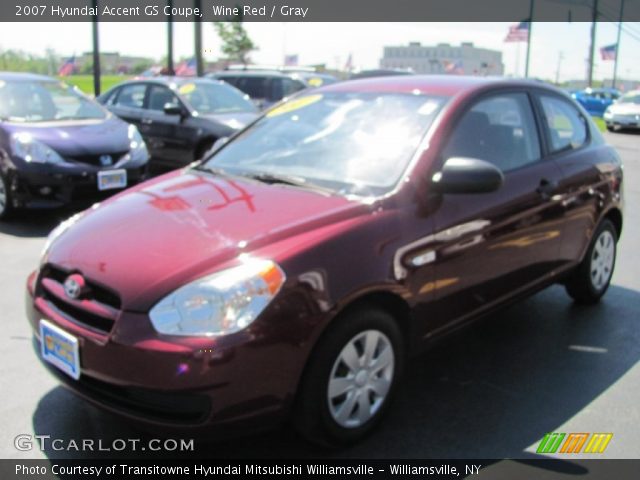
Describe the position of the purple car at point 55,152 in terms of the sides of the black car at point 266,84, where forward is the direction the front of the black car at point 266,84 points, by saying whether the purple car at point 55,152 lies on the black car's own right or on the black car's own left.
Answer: on the black car's own right

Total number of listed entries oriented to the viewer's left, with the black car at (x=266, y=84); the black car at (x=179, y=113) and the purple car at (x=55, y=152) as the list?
0

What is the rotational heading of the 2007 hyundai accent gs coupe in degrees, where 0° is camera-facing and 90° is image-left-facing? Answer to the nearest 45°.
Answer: approximately 45°

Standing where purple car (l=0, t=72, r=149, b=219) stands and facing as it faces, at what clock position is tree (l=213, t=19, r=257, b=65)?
The tree is roughly at 8 o'clock from the purple car.

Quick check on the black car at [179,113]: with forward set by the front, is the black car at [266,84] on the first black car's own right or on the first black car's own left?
on the first black car's own left

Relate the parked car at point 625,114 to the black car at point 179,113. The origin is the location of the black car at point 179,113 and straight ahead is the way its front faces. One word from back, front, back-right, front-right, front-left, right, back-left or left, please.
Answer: left

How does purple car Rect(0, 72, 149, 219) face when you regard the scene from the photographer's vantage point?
facing the viewer and to the right of the viewer

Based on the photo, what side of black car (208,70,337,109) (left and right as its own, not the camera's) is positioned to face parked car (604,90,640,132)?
left

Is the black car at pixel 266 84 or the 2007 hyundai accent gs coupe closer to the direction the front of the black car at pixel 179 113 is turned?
the 2007 hyundai accent gs coupe

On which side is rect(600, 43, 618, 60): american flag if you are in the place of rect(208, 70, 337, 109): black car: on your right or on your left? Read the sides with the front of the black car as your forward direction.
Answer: on your left

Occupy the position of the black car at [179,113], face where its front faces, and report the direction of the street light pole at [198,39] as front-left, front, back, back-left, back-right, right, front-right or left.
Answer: back-left

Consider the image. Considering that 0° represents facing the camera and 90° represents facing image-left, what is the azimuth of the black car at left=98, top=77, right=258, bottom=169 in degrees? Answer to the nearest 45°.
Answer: approximately 315°

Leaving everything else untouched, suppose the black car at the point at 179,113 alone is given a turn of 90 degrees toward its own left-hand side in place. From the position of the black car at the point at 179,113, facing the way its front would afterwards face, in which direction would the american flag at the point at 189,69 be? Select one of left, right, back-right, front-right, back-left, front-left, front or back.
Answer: front-left

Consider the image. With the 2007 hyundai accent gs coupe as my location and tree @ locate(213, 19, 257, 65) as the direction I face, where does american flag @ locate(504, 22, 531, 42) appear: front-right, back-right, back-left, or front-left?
front-right

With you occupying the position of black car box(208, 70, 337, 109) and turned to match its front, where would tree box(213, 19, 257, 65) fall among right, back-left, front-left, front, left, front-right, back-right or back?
back-left
